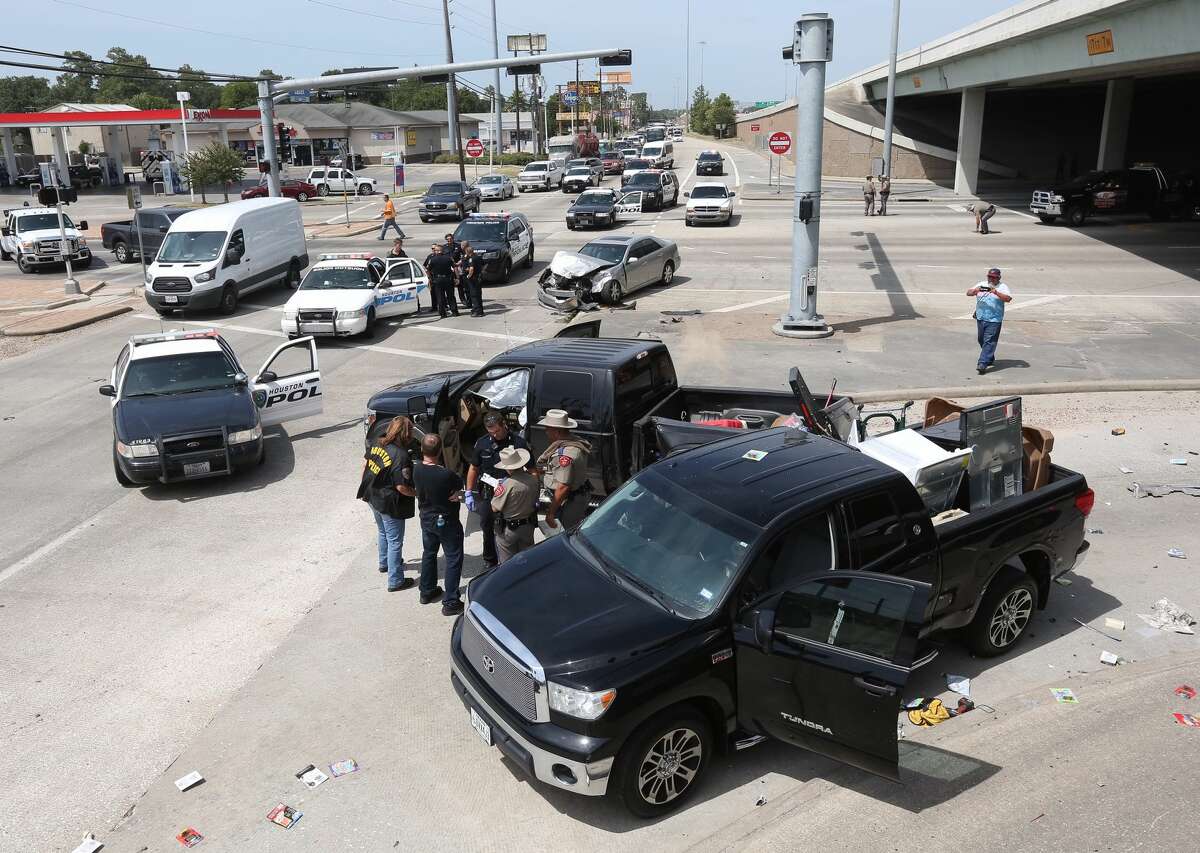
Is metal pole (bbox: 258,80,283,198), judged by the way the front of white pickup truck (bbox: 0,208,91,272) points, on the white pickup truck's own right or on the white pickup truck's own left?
on the white pickup truck's own left

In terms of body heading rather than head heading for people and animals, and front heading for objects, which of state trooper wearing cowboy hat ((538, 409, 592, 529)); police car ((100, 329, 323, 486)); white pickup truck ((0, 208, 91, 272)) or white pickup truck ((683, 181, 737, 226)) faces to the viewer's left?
the state trooper wearing cowboy hat

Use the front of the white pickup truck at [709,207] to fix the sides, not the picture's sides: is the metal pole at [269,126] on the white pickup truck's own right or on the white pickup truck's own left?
on the white pickup truck's own right

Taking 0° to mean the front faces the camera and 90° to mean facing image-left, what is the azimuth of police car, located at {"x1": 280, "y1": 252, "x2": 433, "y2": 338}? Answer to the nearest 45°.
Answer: approximately 45°

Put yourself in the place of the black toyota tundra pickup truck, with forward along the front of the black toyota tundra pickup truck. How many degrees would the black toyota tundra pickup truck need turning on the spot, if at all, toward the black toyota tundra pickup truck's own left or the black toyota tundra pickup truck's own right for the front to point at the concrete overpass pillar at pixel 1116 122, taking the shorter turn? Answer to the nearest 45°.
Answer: approximately 135° to the black toyota tundra pickup truck's own right

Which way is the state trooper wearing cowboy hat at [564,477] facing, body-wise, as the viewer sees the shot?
to the viewer's left

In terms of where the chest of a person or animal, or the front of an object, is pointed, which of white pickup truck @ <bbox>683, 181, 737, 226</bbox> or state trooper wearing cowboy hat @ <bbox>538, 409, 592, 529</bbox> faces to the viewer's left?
the state trooper wearing cowboy hat

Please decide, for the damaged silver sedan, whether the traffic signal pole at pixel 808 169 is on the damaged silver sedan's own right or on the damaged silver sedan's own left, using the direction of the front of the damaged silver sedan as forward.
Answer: on the damaged silver sedan's own left

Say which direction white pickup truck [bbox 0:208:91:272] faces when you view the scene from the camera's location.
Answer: facing the viewer and to the right of the viewer

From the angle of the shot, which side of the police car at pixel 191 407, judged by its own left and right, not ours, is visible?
front

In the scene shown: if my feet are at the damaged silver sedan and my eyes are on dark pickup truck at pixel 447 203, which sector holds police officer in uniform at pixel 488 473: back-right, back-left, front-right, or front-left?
back-left

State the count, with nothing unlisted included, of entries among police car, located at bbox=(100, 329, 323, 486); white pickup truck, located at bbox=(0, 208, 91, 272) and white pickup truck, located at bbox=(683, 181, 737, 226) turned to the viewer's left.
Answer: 0

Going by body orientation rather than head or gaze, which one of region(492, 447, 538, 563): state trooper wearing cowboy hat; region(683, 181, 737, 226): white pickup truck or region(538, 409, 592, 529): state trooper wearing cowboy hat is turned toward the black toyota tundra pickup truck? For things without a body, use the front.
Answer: the white pickup truck

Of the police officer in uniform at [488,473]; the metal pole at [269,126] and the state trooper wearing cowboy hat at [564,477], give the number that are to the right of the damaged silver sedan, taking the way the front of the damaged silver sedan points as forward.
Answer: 1

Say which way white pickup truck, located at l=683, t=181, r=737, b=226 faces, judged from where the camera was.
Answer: facing the viewer
